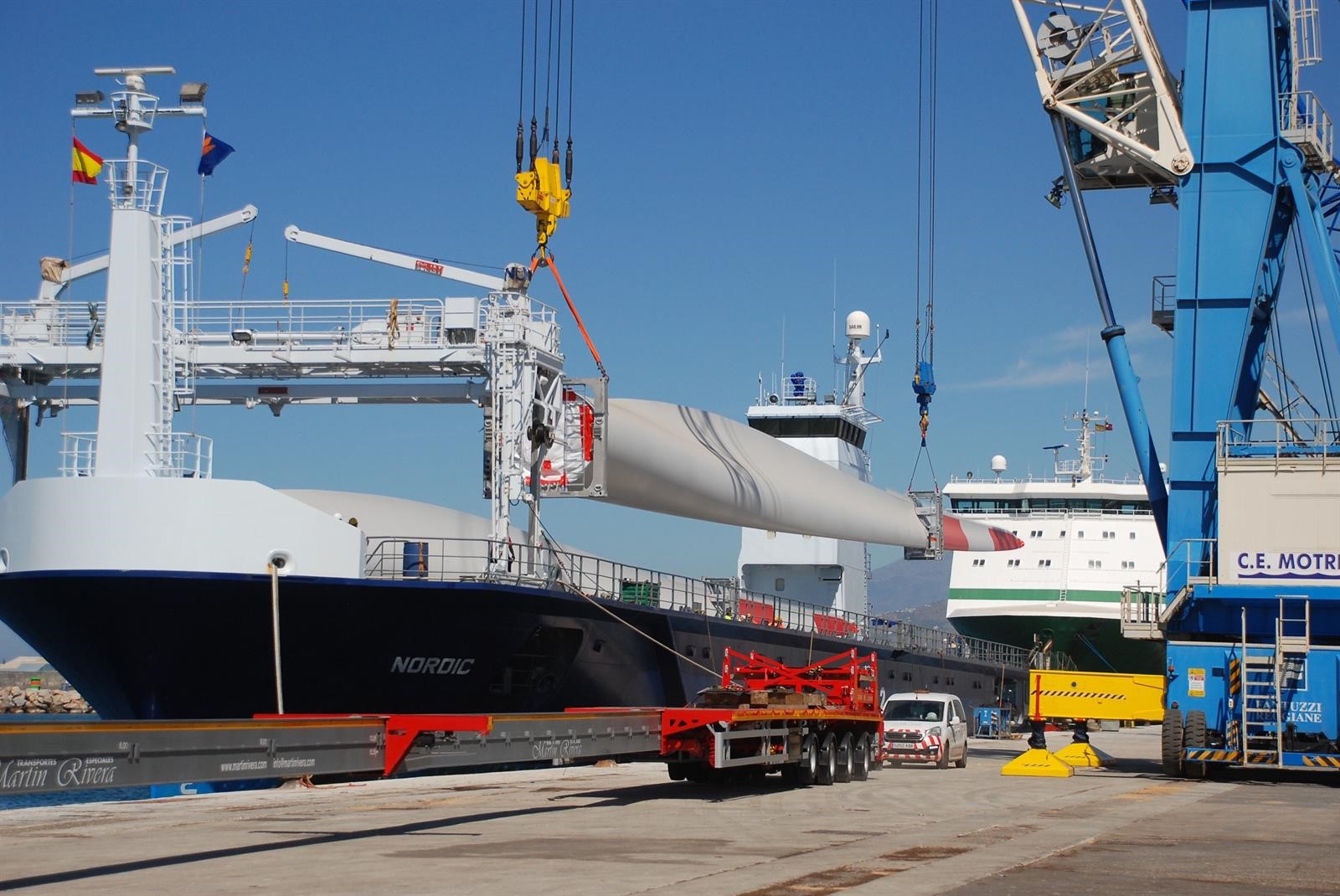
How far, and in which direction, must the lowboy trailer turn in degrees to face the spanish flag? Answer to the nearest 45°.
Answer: approximately 90° to its right

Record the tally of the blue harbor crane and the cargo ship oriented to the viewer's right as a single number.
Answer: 0

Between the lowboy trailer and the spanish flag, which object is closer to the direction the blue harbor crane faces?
the spanish flag

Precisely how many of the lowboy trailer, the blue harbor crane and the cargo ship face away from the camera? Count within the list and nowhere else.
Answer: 0

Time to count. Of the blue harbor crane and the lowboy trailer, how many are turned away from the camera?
0

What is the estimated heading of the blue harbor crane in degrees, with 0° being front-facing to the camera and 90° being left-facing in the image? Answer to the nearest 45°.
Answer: approximately 90°

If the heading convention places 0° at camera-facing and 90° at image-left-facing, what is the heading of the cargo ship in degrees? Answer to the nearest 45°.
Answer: approximately 45°

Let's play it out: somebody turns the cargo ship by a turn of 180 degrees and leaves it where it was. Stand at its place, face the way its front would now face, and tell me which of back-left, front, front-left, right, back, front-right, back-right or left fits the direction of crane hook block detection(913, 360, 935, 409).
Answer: front

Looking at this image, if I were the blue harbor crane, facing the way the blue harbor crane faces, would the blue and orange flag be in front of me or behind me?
in front

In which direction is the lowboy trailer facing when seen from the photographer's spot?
facing the viewer and to the left of the viewer

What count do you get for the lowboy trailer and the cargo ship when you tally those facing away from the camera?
0
